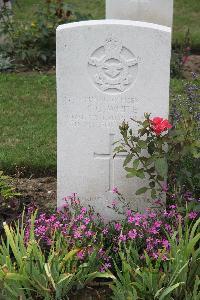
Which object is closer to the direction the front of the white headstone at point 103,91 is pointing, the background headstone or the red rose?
the red rose

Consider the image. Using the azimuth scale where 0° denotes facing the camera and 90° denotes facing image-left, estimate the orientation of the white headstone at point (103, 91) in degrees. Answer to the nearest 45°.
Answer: approximately 0°

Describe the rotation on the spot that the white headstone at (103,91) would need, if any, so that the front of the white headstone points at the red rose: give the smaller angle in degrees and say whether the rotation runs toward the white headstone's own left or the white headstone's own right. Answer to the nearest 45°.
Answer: approximately 45° to the white headstone's own left

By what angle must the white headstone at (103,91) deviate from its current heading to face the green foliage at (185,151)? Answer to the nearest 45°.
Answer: approximately 90° to its left

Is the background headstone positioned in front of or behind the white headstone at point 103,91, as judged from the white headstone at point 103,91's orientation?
behind
